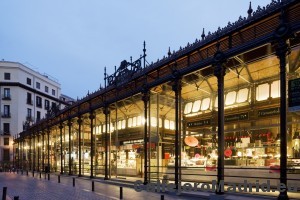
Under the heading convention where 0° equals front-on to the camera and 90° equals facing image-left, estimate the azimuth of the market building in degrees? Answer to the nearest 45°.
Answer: approximately 45°

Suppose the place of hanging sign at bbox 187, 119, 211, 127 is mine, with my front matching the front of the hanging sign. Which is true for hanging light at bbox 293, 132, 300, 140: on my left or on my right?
on my left

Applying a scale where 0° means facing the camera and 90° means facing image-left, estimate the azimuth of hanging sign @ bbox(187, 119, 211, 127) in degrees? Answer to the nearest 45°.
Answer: approximately 45°
